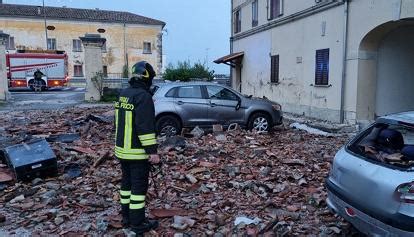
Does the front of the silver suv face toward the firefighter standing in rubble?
no

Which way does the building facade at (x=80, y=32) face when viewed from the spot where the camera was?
facing the viewer

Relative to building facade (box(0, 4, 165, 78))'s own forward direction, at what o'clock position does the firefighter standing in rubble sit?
The firefighter standing in rubble is roughly at 12 o'clock from the building facade.

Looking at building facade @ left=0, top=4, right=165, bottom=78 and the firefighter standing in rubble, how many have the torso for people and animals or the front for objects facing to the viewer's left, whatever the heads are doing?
0

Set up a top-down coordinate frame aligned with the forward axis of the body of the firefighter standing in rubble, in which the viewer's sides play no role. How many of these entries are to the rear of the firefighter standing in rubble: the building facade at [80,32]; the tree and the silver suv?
0

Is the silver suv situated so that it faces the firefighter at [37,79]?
no

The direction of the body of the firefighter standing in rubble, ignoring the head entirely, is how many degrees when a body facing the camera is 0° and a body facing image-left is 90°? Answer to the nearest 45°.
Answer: approximately 225°

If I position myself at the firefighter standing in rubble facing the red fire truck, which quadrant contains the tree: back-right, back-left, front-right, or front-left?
front-right

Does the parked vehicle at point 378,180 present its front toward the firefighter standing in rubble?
no

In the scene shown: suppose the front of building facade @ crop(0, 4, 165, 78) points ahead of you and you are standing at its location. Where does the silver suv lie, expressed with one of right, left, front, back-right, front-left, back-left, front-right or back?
front

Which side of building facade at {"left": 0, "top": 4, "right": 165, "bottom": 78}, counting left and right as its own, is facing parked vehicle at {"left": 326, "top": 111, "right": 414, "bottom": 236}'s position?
front
